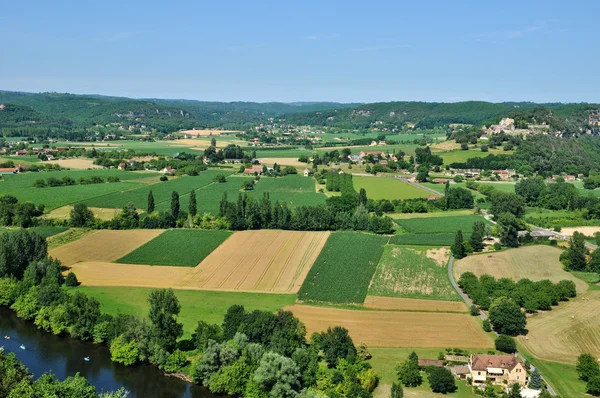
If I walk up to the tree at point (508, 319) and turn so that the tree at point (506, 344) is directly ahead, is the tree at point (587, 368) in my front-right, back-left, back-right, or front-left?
front-left

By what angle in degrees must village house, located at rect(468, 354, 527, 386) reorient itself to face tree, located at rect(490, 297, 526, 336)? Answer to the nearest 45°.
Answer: approximately 180°

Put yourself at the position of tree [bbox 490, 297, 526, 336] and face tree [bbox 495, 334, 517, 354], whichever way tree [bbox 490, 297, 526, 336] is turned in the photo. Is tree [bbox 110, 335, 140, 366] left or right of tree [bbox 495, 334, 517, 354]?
right

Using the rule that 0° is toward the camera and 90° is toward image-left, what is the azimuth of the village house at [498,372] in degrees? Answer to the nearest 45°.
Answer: approximately 0°

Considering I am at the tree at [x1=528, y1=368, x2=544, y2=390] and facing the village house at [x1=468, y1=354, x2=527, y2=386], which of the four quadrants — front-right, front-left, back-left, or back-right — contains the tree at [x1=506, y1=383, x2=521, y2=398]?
front-left

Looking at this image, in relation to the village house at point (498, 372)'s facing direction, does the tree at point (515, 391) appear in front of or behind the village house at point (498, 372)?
in front

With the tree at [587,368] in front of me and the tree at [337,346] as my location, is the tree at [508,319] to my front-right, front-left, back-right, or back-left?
front-left

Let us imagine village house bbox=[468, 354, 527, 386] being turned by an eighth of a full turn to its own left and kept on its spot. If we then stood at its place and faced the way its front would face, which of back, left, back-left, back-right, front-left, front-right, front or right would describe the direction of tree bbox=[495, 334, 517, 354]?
back-left

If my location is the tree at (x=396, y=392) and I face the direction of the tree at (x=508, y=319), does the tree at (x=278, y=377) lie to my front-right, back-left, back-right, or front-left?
back-left

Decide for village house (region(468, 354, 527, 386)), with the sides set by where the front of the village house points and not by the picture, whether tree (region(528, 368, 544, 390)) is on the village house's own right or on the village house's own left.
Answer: on the village house's own left

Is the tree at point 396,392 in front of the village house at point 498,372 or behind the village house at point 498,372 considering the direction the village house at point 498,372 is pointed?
in front

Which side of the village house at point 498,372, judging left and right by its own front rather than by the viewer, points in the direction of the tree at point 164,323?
right

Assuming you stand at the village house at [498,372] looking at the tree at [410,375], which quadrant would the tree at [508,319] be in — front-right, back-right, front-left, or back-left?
back-right

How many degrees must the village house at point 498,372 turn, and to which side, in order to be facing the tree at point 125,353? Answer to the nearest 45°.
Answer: approximately 90° to its right
